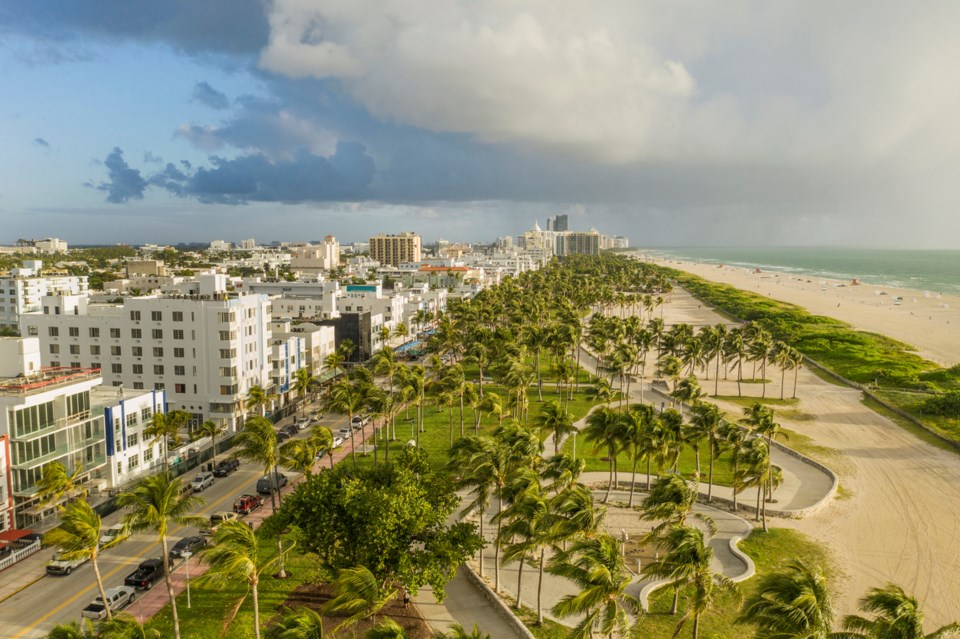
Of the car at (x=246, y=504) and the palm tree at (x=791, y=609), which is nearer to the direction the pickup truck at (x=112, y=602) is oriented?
the car

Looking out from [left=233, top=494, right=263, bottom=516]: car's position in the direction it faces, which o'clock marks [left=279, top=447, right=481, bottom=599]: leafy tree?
The leafy tree is roughly at 4 o'clock from the car.

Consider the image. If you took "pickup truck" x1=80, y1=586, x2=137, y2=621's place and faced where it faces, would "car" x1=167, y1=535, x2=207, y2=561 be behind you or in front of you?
in front

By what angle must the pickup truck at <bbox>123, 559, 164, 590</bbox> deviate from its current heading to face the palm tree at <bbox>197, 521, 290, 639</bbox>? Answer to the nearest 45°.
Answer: approximately 135° to its right

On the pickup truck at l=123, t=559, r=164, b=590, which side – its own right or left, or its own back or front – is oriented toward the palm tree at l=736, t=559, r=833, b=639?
right

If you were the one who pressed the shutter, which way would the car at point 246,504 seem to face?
facing away from the viewer and to the right of the viewer

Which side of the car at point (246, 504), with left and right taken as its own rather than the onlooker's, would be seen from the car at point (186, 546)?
back

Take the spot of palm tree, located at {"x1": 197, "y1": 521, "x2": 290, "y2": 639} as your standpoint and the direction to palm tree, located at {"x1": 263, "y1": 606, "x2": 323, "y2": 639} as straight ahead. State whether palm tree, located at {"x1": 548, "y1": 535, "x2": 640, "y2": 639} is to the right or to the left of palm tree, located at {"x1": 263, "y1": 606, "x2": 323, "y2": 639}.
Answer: left

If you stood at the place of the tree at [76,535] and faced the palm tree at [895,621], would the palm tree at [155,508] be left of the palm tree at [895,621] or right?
left

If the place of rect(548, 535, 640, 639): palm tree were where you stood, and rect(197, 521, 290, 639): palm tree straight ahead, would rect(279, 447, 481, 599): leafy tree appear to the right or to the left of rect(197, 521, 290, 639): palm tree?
right

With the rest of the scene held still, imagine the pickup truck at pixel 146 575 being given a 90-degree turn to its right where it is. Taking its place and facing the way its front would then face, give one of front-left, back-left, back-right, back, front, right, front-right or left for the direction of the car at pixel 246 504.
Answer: left

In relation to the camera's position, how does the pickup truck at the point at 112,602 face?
facing away from the viewer and to the right of the viewer

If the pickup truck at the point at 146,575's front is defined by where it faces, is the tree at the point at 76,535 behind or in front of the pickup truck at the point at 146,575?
behind

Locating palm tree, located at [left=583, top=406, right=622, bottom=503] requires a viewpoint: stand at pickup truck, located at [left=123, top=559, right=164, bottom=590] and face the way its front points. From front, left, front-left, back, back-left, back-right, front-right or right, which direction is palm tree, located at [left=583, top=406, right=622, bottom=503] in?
front-right

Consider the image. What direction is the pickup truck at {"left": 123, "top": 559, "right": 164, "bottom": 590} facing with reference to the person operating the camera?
facing away from the viewer and to the right of the viewer

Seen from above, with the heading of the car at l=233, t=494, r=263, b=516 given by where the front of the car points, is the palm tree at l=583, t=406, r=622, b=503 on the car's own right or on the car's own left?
on the car's own right

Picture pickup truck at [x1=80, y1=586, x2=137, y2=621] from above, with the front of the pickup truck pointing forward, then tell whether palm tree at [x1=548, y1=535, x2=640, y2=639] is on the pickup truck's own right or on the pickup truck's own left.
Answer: on the pickup truck's own right
